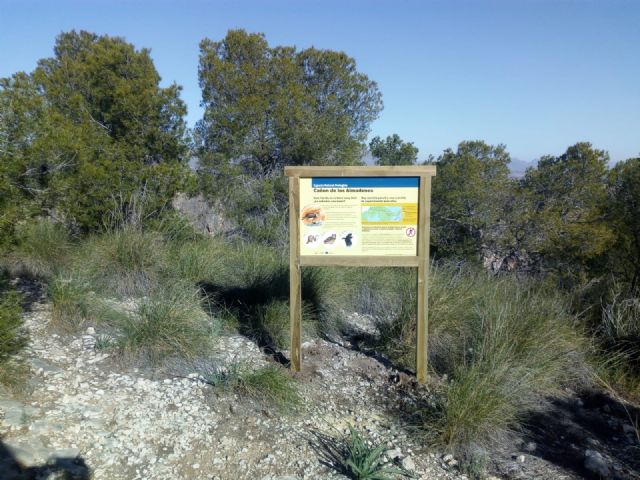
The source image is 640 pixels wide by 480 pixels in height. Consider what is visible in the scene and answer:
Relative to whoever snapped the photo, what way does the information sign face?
facing the viewer

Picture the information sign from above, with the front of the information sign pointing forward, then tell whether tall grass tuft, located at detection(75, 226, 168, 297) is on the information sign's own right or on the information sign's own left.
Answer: on the information sign's own right

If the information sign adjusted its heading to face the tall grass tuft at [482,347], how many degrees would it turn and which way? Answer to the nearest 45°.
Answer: approximately 90° to its left

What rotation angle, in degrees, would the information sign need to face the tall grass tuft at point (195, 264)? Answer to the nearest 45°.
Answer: approximately 135° to its right

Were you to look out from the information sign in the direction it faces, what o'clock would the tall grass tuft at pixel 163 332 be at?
The tall grass tuft is roughly at 3 o'clock from the information sign.

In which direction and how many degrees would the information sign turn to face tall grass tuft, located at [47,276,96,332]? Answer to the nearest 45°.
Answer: approximately 90° to its right

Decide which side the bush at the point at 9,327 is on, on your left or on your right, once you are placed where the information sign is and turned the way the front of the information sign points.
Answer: on your right
